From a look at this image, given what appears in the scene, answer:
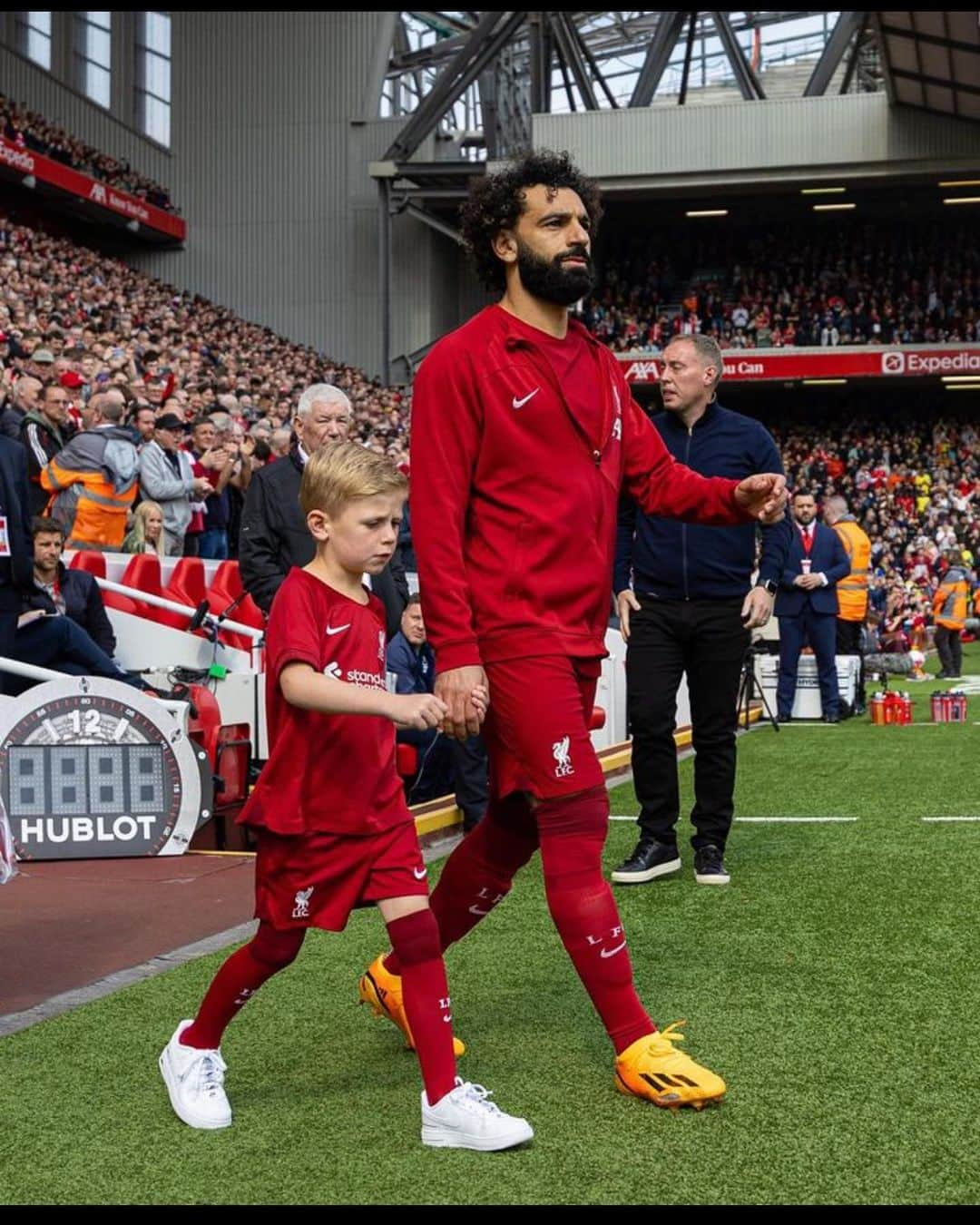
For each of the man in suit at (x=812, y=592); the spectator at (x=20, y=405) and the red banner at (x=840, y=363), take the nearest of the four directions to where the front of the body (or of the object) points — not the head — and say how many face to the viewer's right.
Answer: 1

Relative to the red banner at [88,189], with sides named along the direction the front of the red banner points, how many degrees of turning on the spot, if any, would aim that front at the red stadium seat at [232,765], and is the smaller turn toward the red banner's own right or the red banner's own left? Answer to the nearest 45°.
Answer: approximately 45° to the red banner's own right

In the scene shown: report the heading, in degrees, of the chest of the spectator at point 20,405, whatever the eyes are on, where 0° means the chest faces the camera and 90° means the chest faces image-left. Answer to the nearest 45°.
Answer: approximately 270°

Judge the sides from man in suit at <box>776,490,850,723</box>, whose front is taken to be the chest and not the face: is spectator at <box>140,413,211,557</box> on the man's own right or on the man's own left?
on the man's own right

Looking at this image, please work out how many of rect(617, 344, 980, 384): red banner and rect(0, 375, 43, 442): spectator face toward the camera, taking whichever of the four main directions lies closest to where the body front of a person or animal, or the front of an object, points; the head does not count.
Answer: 1

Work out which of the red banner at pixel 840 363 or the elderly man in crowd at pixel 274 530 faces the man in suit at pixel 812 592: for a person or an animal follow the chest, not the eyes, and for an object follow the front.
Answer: the red banner

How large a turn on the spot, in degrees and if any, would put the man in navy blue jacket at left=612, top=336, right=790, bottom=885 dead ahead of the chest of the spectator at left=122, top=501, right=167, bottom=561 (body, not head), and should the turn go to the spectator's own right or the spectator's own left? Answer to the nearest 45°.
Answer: approximately 45° to the spectator's own right

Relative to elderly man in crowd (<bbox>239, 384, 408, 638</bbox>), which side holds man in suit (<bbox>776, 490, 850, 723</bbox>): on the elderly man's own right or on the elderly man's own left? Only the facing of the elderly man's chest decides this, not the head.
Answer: on the elderly man's own left

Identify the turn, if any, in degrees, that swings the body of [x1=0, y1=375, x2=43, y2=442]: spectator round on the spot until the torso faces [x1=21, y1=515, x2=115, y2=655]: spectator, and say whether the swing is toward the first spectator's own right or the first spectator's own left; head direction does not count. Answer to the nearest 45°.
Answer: approximately 90° to the first spectator's own right

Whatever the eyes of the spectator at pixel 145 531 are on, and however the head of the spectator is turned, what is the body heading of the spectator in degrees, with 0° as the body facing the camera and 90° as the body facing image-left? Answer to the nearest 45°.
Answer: approximately 315°

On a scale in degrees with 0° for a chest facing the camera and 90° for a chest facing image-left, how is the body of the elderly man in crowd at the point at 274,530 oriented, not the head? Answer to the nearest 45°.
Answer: approximately 315°
